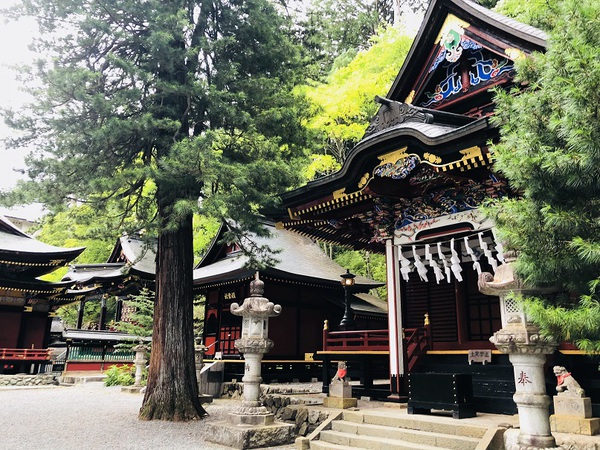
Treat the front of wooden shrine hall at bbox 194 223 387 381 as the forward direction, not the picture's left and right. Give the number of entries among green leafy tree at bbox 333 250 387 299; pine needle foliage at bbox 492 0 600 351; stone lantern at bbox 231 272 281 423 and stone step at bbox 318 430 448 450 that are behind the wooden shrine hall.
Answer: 1

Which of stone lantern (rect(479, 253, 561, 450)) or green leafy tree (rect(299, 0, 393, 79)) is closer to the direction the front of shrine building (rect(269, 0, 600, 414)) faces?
the stone lantern

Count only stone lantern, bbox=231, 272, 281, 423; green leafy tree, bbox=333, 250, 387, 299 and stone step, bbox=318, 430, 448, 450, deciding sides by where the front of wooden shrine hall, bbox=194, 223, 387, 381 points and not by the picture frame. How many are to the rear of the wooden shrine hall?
1

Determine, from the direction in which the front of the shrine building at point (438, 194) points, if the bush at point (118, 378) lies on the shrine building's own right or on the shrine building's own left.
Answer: on the shrine building's own right

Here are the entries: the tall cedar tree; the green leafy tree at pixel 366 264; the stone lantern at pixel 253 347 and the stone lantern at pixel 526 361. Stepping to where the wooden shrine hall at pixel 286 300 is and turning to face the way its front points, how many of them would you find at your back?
1

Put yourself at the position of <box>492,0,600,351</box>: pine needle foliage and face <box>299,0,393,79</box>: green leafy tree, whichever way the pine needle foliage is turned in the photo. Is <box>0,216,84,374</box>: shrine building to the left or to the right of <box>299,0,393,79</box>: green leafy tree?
left

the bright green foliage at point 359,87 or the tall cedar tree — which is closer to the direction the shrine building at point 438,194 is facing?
the tall cedar tree

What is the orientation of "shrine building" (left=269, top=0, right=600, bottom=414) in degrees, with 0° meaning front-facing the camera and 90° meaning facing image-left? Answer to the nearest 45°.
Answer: approximately 45°

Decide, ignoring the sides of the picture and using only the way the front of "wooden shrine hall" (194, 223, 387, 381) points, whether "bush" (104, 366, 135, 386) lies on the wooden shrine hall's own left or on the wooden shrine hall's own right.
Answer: on the wooden shrine hall's own right

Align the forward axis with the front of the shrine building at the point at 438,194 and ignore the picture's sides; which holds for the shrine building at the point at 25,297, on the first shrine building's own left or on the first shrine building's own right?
on the first shrine building's own right

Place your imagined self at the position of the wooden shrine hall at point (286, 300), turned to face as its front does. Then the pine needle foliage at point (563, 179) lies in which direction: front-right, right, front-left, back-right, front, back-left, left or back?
front-left

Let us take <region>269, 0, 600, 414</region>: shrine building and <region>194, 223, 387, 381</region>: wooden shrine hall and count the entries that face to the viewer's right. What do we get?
0

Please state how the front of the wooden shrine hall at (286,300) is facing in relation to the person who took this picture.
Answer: facing the viewer and to the left of the viewer

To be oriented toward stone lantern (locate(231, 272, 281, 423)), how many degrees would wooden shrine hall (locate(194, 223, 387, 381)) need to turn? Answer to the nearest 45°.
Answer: approximately 45° to its left

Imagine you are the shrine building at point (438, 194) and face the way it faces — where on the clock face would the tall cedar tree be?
The tall cedar tree is roughly at 1 o'clock from the shrine building.
